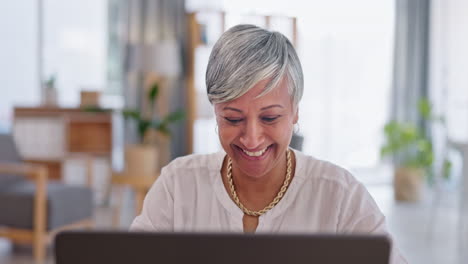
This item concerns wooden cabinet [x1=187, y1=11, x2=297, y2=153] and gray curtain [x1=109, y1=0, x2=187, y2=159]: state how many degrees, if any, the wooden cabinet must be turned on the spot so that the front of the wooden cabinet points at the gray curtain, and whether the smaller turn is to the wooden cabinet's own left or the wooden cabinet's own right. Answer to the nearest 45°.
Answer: approximately 90° to the wooden cabinet's own right

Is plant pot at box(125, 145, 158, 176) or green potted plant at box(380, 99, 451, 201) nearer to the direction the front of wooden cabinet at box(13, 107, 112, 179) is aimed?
the plant pot

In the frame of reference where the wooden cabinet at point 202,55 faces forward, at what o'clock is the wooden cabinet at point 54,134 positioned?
the wooden cabinet at point 54,134 is roughly at 2 o'clock from the wooden cabinet at point 202,55.

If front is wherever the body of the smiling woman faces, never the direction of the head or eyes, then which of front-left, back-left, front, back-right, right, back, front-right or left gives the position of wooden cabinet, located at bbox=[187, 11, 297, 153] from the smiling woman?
back

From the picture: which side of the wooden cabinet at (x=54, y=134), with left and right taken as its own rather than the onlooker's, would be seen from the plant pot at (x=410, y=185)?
left

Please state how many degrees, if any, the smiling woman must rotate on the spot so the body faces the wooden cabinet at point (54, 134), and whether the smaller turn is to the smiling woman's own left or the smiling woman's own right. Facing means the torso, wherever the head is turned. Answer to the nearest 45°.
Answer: approximately 135° to the smiling woman's own right

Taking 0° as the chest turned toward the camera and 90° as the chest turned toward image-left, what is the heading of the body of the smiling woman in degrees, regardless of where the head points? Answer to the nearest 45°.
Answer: approximately 0°

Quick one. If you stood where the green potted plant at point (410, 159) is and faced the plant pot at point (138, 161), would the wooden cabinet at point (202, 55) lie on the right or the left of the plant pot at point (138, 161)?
right

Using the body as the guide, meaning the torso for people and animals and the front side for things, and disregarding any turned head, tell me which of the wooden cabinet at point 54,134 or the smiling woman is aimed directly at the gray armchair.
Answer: the wooden cabinet
